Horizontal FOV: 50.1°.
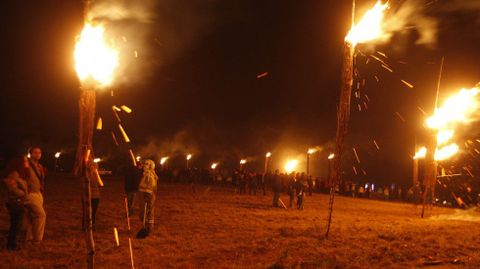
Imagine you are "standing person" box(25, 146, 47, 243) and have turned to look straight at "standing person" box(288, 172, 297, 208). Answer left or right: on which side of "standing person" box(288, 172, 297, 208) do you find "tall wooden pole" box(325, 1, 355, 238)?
right
